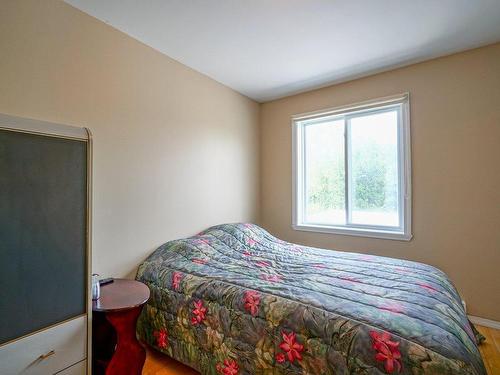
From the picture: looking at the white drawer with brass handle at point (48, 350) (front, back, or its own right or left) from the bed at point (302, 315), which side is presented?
front

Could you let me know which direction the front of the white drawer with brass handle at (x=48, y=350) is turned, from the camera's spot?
facing the viewer and to the right of the viewer

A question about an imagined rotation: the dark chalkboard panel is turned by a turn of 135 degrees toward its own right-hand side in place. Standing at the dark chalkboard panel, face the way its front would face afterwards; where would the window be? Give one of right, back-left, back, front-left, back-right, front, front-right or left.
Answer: back

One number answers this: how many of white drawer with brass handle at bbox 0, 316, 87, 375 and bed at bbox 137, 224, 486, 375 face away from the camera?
0

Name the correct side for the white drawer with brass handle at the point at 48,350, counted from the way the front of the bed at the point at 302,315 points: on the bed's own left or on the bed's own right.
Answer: on the bed's own right

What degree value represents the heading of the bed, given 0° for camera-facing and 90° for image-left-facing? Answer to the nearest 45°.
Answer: approximately 315°

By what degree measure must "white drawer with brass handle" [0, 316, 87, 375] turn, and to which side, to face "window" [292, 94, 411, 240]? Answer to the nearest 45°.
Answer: approximately 45° to its left

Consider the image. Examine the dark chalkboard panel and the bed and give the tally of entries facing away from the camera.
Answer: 0

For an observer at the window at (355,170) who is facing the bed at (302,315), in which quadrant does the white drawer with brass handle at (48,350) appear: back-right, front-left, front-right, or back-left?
front-right
